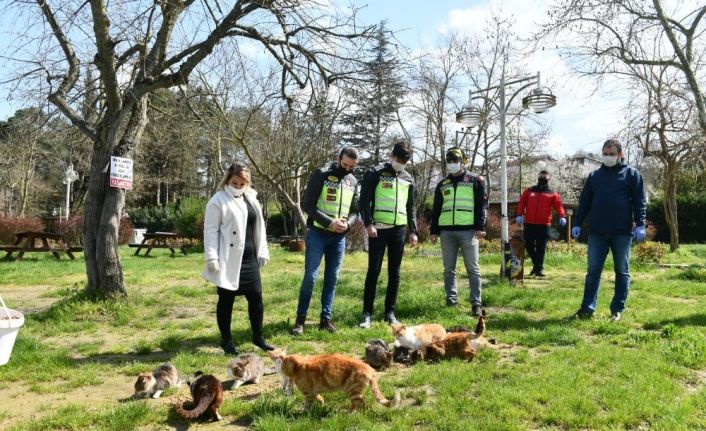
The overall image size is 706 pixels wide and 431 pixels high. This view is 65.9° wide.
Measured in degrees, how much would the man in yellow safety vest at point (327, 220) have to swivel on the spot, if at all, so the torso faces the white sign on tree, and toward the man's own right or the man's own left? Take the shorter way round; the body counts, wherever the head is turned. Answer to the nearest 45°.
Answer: approximately 180°

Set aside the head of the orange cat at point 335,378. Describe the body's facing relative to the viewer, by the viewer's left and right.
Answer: facing to the left of the viewer

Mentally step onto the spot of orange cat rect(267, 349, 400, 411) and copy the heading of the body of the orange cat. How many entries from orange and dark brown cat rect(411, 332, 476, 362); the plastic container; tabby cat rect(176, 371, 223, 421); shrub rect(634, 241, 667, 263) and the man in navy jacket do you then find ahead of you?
2

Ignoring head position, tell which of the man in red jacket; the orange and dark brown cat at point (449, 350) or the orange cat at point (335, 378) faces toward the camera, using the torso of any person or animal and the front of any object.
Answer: the man in red jacket

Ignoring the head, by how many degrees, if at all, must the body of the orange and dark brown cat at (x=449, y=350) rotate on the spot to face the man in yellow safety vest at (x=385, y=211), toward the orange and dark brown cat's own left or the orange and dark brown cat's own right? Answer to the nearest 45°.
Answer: approximately 45° to the orange and dark brown cat's own right

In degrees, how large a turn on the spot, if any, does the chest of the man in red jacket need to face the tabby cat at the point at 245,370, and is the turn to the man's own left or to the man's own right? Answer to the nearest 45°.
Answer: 0° — they already face it

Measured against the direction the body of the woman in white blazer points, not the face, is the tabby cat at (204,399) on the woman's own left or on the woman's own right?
on the woman's own right

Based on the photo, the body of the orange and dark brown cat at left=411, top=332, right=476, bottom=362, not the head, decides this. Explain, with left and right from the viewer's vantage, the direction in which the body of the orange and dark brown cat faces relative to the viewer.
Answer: facing to the left of the viewer

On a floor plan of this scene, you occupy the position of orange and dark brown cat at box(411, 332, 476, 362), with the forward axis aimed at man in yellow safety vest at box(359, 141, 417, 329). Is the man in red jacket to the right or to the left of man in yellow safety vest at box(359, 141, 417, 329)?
right

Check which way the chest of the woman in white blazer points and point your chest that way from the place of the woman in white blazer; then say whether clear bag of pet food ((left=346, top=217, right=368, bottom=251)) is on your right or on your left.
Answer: on your left

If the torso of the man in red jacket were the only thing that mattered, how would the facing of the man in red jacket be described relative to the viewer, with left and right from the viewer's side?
facing the viewer

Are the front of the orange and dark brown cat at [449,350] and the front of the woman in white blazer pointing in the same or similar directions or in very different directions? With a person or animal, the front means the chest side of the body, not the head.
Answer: very different directions

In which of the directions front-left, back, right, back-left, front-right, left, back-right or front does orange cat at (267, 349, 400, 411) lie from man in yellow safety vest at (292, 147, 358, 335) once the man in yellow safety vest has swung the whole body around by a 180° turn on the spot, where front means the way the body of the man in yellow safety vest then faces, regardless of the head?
back-left
